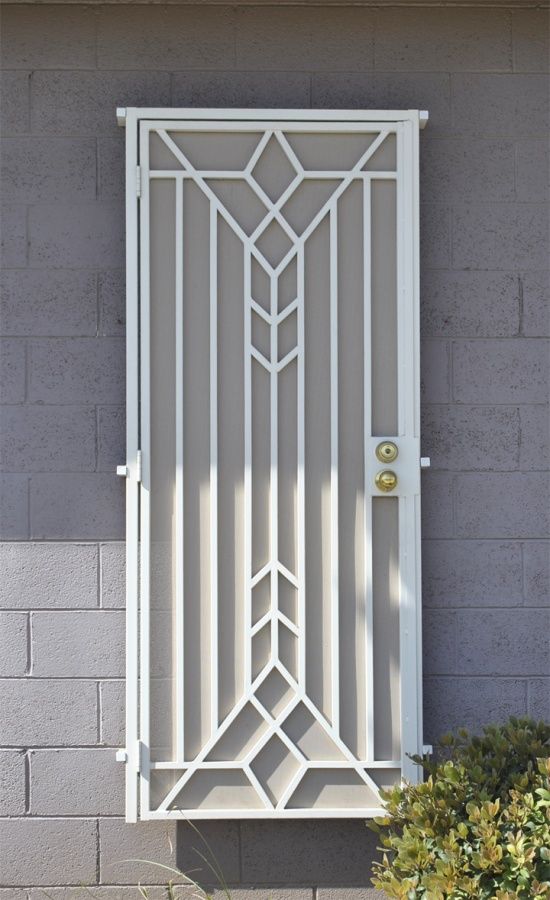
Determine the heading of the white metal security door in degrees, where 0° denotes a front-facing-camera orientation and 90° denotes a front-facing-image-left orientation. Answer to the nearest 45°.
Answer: approximately 0°
